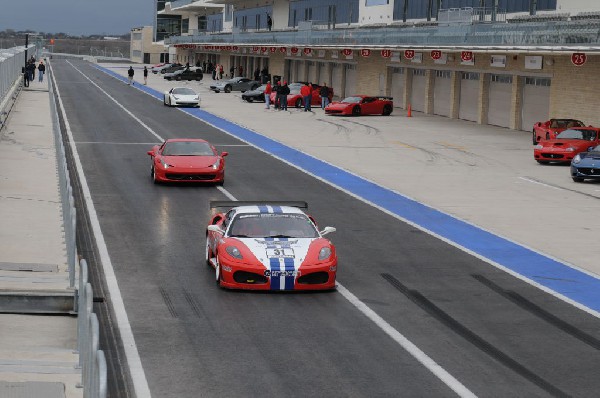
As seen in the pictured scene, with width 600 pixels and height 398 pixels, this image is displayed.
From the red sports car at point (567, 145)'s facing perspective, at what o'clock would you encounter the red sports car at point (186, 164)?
the red sports car at point (186, 164) is roughly at 12 o'clock from the red sports car at point (567, 145).

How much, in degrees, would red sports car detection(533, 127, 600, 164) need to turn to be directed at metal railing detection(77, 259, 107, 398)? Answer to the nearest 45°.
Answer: approximately 45° to its left

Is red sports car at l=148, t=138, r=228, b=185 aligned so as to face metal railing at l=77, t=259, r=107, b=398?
yes

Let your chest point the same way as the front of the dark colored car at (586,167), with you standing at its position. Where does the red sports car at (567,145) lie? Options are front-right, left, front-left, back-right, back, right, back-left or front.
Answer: back-right

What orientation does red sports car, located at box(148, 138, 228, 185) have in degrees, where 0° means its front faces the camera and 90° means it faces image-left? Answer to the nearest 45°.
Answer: approximately 0°

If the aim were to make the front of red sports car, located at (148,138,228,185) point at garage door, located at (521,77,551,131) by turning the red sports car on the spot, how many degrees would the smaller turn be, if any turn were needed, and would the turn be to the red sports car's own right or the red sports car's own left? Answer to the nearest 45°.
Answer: approximately 135° to the red sports car's own left

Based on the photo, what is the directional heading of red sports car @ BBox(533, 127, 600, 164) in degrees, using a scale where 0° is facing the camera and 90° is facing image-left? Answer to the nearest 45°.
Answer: approximately 45°

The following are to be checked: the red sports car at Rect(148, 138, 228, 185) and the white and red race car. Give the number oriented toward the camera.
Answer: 2

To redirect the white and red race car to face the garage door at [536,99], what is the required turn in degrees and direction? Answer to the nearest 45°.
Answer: approximately 180°

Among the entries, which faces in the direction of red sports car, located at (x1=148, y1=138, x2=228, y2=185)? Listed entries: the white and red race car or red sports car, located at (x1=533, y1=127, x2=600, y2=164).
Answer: red sports car, located at (x1=533, y1=127, x2=600, y2=164)
